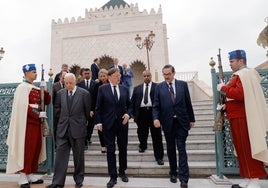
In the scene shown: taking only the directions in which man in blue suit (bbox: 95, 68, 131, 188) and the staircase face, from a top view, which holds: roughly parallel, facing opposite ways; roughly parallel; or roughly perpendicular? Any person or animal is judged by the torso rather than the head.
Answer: roughly parallel

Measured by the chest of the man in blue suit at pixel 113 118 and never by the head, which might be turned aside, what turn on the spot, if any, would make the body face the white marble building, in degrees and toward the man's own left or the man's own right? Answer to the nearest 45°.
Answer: approximately 180°

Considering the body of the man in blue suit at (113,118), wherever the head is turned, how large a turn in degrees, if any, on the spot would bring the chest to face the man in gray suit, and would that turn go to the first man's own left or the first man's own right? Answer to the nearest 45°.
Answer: approximately 90° to the first man's own right

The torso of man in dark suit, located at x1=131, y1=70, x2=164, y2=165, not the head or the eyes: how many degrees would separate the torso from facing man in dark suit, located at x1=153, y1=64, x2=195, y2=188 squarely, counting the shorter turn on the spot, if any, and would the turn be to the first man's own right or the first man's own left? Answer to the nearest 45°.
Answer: approximately 45° to the first man's own left

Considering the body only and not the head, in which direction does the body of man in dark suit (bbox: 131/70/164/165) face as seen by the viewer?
toward the camera

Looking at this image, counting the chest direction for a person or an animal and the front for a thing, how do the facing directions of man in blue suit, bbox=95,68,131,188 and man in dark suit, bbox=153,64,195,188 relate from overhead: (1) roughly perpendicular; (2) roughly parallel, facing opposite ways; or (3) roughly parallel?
roughly parallel

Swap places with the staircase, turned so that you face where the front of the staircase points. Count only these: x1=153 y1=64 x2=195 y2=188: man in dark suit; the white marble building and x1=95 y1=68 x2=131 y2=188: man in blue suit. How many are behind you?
1

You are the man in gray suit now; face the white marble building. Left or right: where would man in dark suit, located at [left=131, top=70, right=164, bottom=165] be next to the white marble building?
right

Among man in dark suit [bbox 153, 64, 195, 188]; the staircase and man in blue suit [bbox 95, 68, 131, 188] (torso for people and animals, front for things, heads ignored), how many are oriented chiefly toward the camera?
3

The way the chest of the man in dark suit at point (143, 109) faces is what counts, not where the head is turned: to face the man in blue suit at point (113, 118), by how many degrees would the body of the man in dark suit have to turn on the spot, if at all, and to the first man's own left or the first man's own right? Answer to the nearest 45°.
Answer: approximately 45° to the first man's own right

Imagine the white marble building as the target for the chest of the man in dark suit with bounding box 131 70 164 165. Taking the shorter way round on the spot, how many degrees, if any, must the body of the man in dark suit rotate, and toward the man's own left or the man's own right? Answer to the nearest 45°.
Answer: approximately 180°

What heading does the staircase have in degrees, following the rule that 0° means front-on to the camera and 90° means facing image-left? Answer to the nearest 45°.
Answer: approximately 0°

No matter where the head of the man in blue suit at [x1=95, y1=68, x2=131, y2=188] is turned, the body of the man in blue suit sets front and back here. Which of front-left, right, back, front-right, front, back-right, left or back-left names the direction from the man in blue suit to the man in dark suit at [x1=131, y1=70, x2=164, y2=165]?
back-left

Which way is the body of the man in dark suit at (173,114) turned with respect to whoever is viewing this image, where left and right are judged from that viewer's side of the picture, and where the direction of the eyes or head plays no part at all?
facing the viewer

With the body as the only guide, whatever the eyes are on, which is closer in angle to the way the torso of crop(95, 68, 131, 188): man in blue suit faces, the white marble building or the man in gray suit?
the man in gray suit

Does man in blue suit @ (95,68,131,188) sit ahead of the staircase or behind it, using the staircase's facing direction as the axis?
ahead
